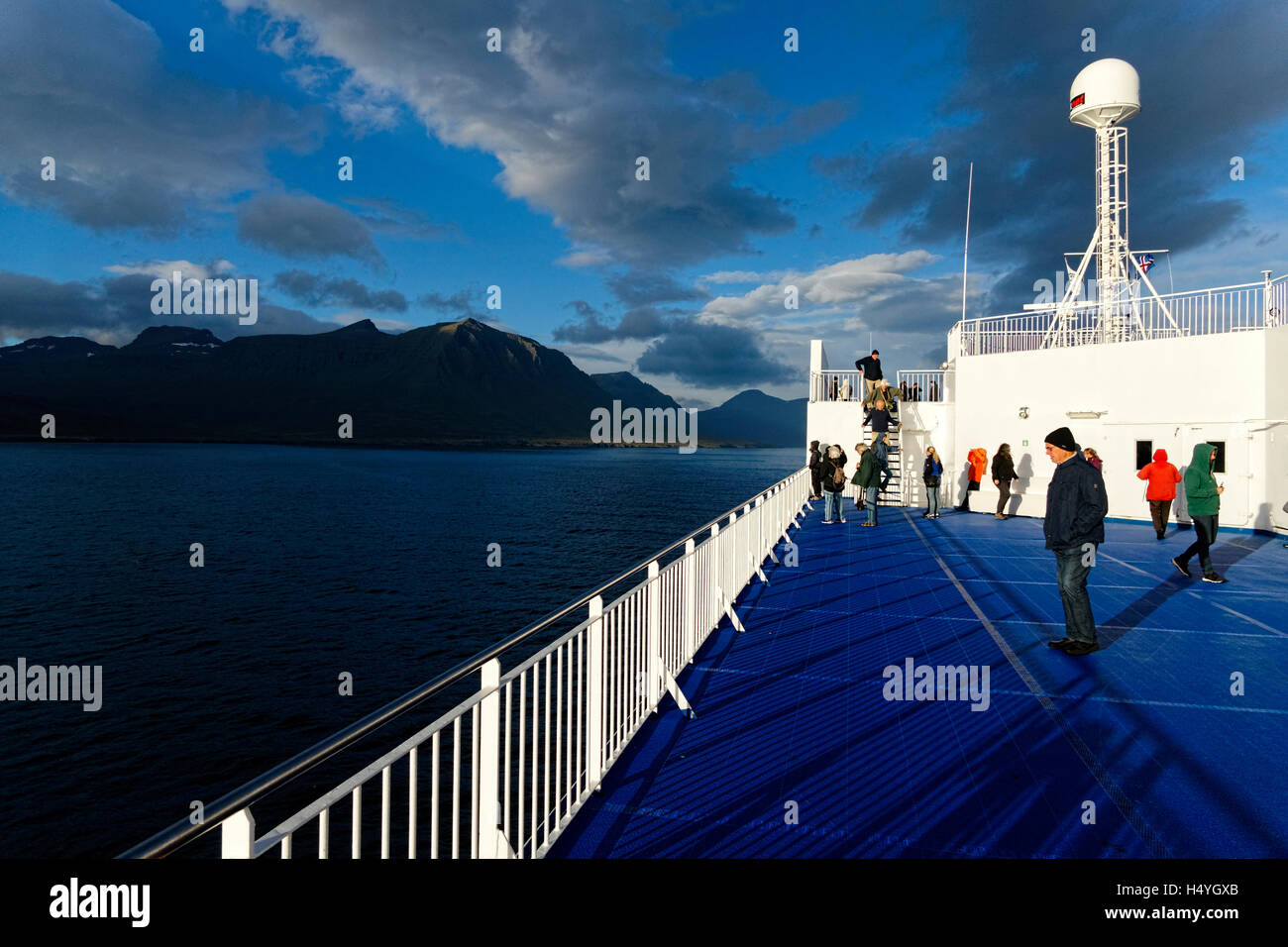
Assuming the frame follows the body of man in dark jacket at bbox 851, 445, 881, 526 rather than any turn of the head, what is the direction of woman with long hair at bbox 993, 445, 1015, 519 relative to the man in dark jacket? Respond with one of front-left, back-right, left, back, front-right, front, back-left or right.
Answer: back-right

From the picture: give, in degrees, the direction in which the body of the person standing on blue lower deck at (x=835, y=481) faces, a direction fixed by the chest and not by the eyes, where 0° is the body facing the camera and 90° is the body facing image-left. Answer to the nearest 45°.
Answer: approximately 180°

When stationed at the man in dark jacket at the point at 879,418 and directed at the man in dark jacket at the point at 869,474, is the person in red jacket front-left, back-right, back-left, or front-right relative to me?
front-left

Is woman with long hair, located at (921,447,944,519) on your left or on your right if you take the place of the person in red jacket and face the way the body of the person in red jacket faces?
on your left

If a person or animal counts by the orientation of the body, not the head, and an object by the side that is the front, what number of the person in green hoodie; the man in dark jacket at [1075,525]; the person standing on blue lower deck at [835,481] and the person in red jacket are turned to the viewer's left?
1

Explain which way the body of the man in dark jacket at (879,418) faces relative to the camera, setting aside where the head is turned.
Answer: toward the camera

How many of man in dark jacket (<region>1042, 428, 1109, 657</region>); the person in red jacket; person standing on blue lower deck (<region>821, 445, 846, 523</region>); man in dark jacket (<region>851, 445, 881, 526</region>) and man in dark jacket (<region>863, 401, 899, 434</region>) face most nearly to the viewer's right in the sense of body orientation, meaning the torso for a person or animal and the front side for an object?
0

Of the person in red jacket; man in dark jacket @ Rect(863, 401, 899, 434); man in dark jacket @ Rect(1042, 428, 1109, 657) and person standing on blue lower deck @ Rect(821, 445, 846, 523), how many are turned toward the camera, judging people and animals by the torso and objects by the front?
1

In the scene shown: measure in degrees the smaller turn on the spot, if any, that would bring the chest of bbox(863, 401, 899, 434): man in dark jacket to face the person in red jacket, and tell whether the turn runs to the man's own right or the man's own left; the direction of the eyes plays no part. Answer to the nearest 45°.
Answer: approximately 45° to the man's own left
